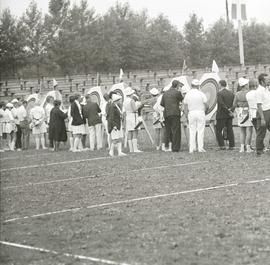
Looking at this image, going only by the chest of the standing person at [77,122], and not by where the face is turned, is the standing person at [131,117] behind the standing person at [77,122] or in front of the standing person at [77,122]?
in front

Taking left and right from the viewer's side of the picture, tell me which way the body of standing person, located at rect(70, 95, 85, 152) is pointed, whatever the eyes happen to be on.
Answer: facing the viewer and to the right of the viewer

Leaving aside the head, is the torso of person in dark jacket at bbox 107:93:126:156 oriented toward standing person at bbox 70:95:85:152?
no

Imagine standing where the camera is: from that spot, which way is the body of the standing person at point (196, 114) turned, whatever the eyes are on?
away from the camera

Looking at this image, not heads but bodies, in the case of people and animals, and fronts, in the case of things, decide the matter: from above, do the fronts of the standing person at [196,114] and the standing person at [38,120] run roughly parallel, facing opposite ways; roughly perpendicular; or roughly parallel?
roughly parallel

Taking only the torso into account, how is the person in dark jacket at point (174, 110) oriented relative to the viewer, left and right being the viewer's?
facing away from the viewer and to the right of the viewer

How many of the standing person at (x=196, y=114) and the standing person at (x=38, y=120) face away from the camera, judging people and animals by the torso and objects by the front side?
2

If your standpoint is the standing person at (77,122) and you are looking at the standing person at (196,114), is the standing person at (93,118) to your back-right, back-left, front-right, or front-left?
front-left

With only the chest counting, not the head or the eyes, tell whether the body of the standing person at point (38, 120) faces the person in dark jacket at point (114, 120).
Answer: no
